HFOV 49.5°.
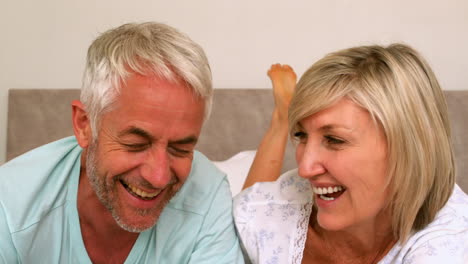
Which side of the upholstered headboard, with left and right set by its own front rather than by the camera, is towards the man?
front

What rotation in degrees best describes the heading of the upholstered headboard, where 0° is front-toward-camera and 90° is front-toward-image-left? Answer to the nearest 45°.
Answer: approximately 0°

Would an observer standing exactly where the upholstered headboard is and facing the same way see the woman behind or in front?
in front
